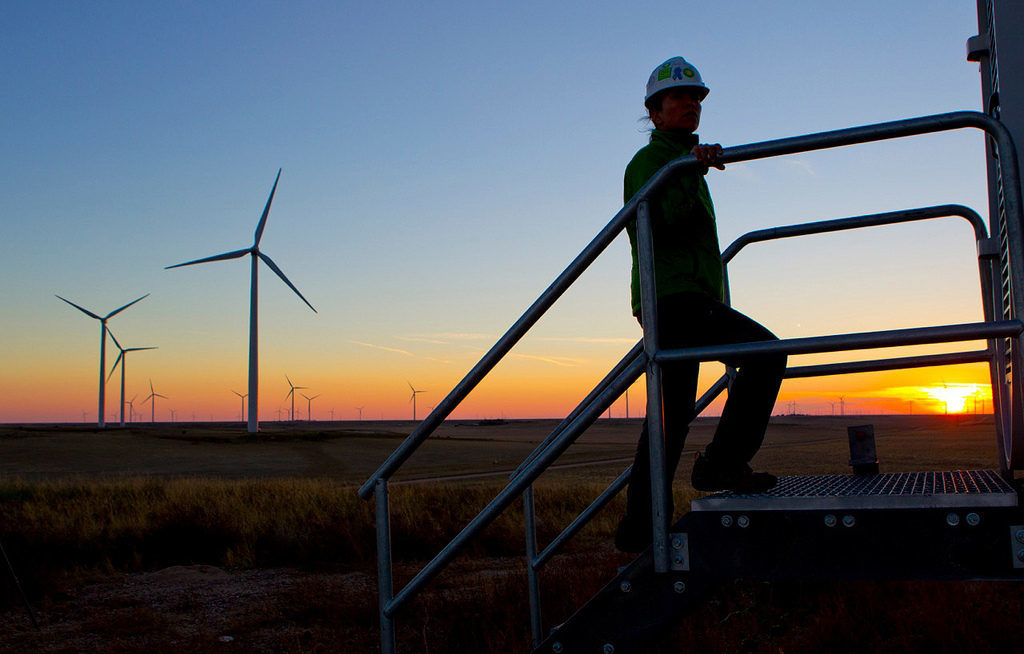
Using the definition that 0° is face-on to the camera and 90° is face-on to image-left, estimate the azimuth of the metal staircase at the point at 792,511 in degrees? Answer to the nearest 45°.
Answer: approximately 90°

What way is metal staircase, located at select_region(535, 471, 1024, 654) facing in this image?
to the viewer's left
